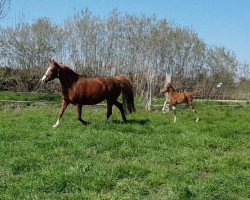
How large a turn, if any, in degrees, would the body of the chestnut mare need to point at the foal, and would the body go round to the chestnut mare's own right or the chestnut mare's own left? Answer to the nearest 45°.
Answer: approximately 135° to the chestnut mare's own right

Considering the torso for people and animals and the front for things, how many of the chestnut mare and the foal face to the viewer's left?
2

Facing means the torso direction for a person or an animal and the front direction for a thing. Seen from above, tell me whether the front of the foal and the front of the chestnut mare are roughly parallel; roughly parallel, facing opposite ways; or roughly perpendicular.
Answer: roughly parallel

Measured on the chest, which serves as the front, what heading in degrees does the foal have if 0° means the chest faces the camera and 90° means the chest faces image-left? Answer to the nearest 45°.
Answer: approximately 90°

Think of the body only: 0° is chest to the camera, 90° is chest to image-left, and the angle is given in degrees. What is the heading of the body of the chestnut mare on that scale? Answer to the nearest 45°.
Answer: approximately 90°

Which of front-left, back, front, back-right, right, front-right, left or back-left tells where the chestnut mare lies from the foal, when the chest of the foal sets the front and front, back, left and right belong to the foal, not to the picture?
front-left
